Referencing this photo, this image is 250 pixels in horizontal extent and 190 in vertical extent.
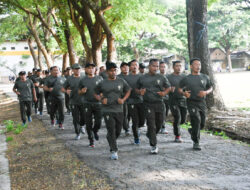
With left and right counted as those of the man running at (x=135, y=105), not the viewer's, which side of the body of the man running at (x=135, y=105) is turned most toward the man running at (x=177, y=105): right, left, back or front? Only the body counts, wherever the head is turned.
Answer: left

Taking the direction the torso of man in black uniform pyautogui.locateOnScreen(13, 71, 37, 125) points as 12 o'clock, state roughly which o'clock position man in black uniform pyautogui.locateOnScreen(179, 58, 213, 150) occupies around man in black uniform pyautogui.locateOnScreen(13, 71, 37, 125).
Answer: man in black uniform pyautogui.locateOnScreen(179, 58, 213, 150) is roughly at 11 o'clock from man in black uniform pyautogui.locateOnScreen(13, 71, 37, 125).

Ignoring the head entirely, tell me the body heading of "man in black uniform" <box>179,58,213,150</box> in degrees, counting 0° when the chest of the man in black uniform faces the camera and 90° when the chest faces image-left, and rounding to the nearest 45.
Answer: approximately 0°

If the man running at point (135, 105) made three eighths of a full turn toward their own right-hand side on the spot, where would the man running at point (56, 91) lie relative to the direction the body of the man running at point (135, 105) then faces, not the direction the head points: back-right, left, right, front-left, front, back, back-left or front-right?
front

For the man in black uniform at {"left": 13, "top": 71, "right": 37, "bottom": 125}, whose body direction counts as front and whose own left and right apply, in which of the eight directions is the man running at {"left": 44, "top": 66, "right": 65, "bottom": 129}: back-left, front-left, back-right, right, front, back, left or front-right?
front-left

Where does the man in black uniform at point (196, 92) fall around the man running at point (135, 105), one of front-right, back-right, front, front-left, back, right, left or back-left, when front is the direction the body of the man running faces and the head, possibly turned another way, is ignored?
front-left

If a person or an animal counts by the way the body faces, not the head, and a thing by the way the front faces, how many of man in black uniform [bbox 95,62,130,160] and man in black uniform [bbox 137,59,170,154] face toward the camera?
2
